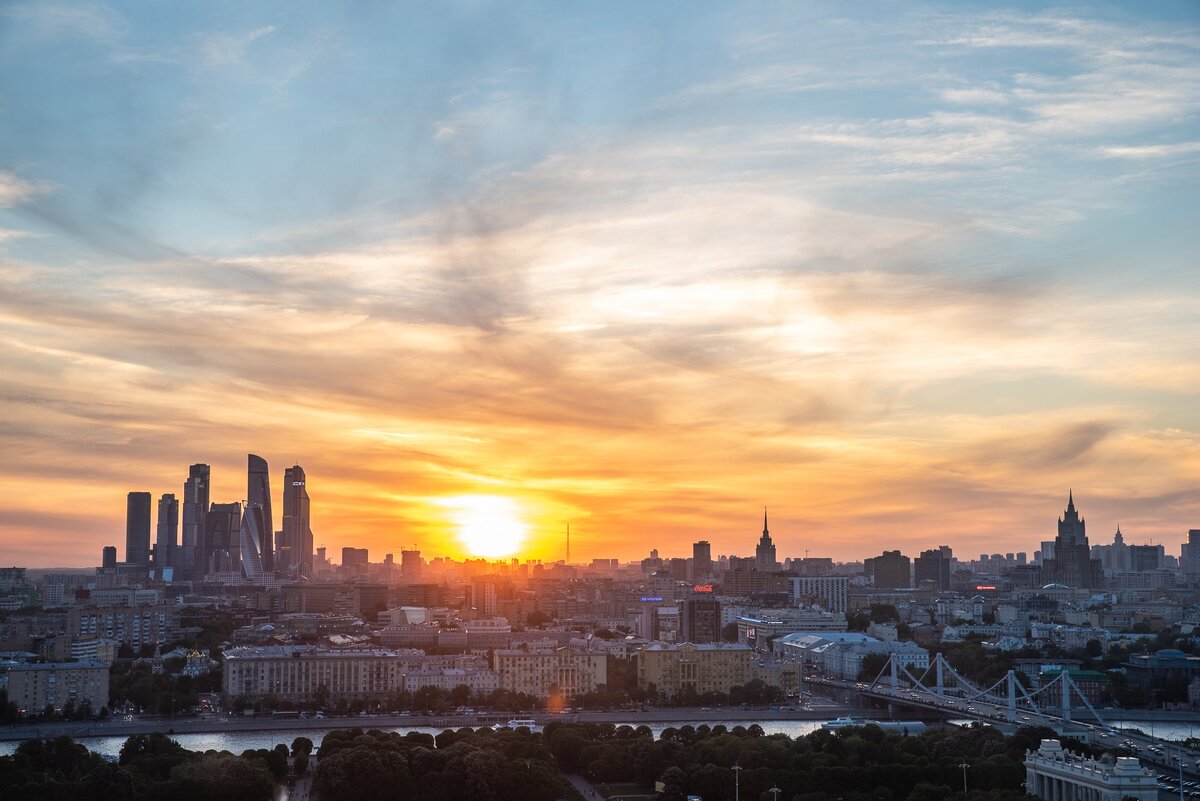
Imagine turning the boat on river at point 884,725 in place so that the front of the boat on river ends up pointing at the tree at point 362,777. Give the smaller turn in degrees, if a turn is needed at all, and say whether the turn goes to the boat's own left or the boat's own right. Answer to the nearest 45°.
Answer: approximately 45° to the boat's own left

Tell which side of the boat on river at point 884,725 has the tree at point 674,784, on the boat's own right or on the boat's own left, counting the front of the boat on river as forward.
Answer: on the boat's own left

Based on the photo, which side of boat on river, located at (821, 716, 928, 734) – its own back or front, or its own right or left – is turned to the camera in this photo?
left

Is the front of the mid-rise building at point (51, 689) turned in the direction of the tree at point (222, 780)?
yes

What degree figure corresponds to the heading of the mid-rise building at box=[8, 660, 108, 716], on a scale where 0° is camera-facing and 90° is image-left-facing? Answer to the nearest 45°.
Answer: approximately 0°

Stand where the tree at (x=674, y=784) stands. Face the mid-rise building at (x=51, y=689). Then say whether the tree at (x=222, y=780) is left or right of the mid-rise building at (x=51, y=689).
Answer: left
